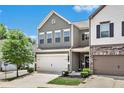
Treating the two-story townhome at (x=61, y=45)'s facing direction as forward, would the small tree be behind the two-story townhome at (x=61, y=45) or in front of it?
in front

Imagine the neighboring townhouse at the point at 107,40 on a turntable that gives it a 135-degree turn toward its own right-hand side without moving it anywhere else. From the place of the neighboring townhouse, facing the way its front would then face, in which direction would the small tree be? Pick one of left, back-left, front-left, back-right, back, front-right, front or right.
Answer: front-left

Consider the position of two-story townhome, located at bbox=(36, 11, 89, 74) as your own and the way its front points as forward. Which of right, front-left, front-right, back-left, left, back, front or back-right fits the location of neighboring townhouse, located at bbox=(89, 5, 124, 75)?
left

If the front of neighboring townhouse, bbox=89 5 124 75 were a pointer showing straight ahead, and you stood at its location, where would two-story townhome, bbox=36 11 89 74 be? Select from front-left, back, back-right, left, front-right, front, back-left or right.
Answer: back-right
